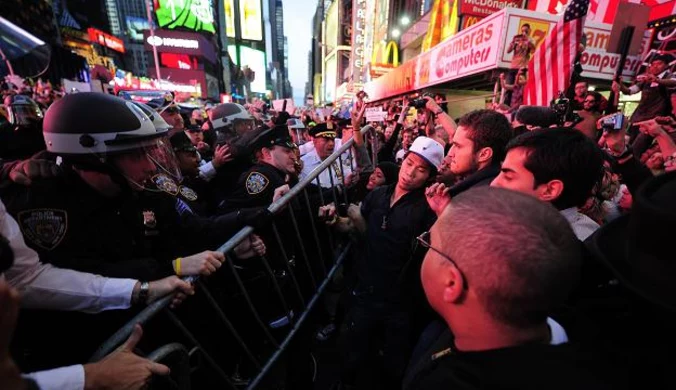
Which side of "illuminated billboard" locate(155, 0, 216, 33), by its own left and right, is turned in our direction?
front

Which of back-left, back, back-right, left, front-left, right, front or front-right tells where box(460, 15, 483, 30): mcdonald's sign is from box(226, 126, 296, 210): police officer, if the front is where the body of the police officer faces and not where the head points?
front-left

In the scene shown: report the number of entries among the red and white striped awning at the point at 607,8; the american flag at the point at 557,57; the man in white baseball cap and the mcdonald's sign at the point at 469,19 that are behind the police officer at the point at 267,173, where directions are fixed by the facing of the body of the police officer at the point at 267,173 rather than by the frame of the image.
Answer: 0

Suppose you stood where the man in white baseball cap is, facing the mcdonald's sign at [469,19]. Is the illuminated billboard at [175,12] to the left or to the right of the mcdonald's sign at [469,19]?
left

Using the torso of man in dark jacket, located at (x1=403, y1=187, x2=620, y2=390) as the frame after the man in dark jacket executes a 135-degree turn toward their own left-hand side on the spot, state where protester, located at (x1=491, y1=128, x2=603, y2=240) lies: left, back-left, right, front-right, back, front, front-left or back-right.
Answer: back

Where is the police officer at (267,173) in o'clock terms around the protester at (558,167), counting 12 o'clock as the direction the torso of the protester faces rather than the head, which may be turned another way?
The police officer is roughly at 12 o'clock from the protester.

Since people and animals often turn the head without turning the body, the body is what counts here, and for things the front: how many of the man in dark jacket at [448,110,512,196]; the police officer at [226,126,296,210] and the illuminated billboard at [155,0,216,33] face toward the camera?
1

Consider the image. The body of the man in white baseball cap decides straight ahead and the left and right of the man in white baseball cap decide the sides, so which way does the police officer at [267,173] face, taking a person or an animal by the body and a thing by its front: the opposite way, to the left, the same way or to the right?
the opposite way

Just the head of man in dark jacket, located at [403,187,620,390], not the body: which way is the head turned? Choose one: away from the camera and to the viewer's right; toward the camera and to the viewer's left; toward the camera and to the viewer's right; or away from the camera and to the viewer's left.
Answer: away from the camera and to the viewer's left

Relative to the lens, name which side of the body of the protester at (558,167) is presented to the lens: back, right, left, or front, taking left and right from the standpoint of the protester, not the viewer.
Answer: left

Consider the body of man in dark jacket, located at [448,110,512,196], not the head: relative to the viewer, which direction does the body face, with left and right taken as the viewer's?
facing to the left of the viewer

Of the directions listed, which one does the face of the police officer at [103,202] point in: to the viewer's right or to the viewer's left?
to the viewer's right

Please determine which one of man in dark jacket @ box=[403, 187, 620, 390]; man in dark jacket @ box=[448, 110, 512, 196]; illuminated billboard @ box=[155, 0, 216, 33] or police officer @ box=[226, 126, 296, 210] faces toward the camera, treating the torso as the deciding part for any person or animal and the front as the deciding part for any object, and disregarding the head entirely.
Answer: the illuminated billboard

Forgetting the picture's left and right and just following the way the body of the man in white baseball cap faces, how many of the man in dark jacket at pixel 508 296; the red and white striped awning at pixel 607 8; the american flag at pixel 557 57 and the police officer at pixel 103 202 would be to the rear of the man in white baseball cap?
2

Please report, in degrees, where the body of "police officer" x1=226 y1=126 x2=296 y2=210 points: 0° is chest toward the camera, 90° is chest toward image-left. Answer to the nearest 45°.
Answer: approximately 270°

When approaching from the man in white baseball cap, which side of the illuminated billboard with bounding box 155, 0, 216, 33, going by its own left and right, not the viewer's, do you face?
front

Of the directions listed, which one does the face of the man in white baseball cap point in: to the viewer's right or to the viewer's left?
to the viewer's left
